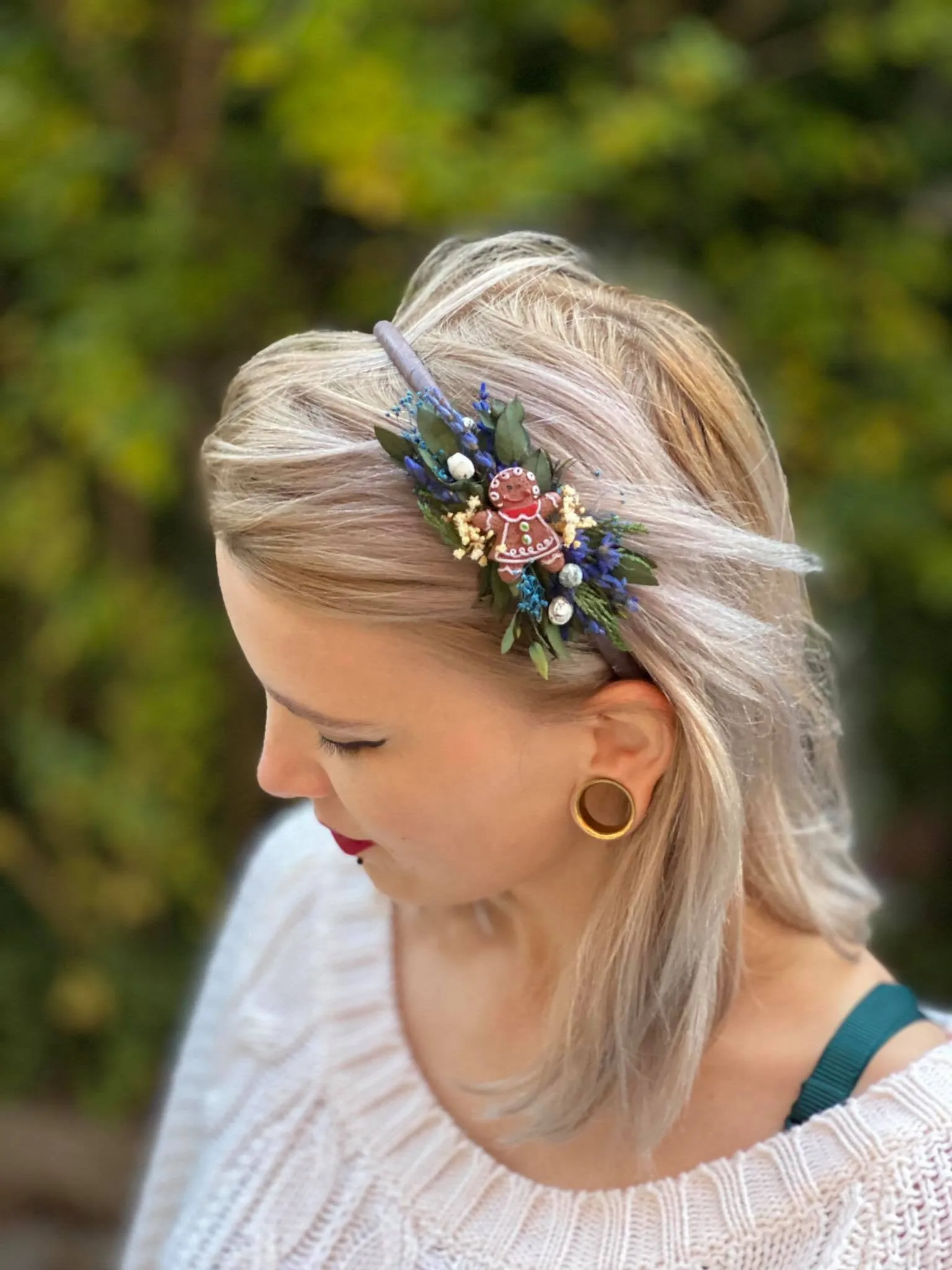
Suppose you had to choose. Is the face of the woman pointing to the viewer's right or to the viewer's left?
to the viewer's left

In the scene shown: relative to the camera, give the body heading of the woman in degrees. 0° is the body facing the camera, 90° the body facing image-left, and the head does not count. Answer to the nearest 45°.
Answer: approximately 45°
